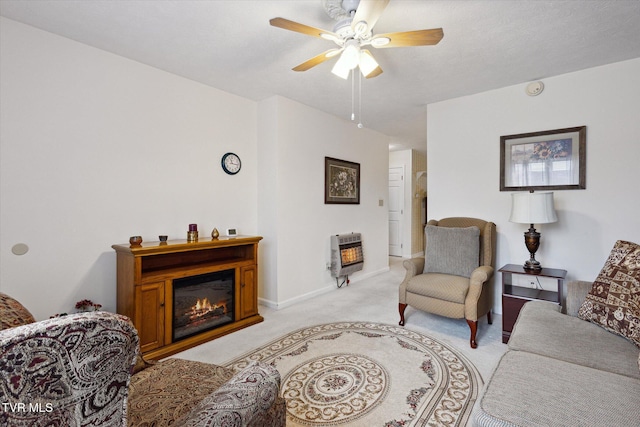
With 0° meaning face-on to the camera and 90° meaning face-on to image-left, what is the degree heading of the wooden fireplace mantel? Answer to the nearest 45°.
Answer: approximately 315°

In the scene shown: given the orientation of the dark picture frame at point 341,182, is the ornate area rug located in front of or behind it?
in front

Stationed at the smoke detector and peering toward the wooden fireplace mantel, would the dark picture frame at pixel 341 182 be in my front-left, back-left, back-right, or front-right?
front-right

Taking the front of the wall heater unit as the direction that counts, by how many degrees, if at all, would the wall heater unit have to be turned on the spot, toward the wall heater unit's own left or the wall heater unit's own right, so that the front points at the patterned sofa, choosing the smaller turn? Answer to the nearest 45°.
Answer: approximately 45° to the wall heater unit's own right

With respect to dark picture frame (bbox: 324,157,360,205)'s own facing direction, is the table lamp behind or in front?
in front

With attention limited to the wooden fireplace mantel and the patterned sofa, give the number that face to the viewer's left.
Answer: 0

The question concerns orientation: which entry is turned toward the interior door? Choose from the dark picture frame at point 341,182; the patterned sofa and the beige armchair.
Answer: the patterned sofa

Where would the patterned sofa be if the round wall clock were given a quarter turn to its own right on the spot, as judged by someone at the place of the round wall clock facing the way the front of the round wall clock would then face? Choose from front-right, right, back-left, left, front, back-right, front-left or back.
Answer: front-left

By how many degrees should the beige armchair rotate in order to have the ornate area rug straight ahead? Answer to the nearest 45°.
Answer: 0° — it already faces it

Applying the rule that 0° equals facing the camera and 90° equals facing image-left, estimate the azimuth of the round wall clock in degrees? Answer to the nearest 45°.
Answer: approximately 315°

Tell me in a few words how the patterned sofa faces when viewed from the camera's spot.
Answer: facing away from the viewer and to the right of the viewer

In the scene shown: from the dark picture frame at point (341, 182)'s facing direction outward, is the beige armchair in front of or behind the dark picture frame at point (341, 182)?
in front
